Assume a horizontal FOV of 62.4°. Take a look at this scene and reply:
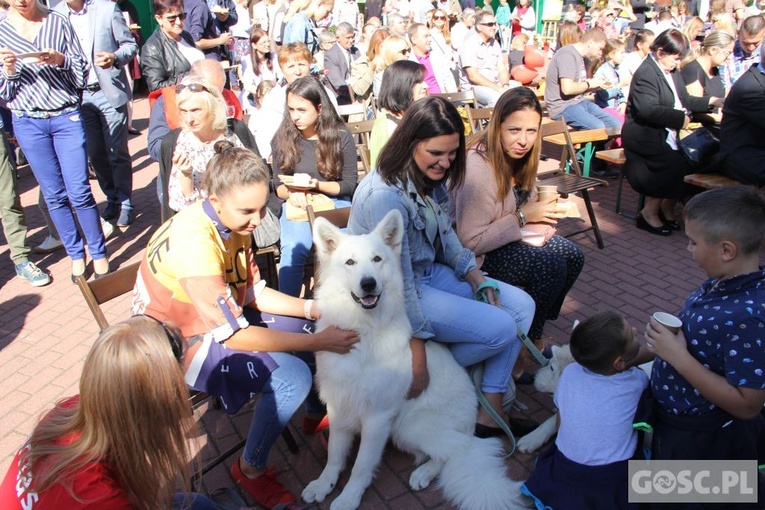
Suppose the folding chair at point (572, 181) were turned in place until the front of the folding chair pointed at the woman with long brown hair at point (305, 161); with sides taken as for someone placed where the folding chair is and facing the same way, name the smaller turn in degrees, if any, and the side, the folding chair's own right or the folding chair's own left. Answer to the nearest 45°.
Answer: approximately 90° to the folding chair's own right

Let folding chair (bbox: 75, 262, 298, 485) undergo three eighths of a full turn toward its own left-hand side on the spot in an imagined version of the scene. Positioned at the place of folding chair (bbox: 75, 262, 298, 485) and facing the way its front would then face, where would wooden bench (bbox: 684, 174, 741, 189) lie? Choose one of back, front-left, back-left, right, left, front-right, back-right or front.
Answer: right

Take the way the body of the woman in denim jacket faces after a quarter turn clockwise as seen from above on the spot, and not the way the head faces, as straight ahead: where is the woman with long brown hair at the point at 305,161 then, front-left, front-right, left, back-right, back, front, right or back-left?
right

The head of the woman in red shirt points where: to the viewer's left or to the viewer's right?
to the viewer's right

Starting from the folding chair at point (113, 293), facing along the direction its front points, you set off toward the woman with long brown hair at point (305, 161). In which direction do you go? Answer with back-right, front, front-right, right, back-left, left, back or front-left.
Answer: left

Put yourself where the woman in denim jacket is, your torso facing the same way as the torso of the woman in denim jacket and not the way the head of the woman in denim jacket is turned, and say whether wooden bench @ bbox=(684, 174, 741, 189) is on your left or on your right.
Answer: on your left

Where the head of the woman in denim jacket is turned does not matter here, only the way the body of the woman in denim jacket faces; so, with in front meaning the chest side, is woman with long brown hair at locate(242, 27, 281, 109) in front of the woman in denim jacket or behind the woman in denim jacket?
behind

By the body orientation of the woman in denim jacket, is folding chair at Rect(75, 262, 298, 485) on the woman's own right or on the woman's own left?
on the woman's own right

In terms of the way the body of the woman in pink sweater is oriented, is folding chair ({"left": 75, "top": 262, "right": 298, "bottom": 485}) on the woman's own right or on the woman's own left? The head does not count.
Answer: on the woman's own right

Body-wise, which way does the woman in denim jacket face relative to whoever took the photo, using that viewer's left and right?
facing the viewer and to the right of the viewer

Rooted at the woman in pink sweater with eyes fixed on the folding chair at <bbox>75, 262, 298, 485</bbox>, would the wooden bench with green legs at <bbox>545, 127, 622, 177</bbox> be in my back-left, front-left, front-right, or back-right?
back-right

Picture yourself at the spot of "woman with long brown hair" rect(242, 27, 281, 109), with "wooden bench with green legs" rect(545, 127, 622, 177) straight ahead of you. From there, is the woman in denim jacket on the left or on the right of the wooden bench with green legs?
right
